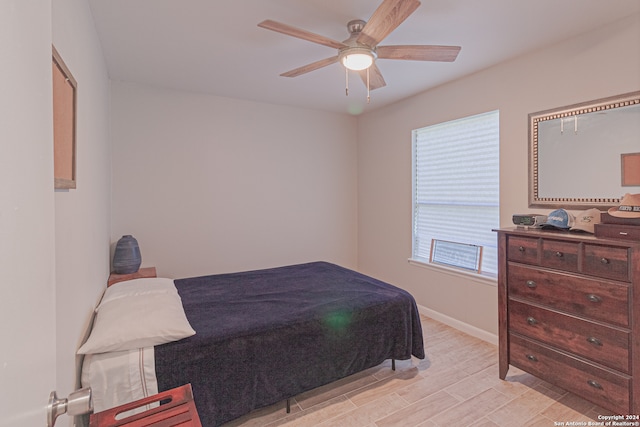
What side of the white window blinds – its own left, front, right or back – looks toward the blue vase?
front

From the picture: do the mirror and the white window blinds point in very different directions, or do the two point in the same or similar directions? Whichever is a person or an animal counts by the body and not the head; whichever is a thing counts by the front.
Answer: same or similar directions

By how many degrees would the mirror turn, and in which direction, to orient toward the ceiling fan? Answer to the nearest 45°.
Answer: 0° — it already faces it

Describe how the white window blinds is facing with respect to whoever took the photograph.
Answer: facing the viewer and to the left of the viewer

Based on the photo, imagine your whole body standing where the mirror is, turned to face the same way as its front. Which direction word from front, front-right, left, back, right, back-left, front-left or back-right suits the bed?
front

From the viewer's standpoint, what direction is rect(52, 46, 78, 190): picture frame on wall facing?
to the viewer's right

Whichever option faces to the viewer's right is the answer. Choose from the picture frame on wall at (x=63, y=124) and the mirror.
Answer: the picture frame on wall

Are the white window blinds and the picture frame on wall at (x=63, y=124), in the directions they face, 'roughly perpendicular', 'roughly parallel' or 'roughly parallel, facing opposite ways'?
roughly parallel, facing opposite ways

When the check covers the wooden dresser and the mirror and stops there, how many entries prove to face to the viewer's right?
0

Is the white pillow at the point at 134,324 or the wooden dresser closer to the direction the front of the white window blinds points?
the white pillow

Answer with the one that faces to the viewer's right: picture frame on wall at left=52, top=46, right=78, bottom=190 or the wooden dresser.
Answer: the picture frame on wall

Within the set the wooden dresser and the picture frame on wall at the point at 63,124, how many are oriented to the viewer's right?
1

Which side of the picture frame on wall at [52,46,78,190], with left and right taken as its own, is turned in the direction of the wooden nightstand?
left

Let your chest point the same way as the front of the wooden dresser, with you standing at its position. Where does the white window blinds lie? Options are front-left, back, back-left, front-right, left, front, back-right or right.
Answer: right

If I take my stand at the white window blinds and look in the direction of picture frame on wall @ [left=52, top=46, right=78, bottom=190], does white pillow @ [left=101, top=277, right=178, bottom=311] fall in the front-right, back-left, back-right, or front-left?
front-right
